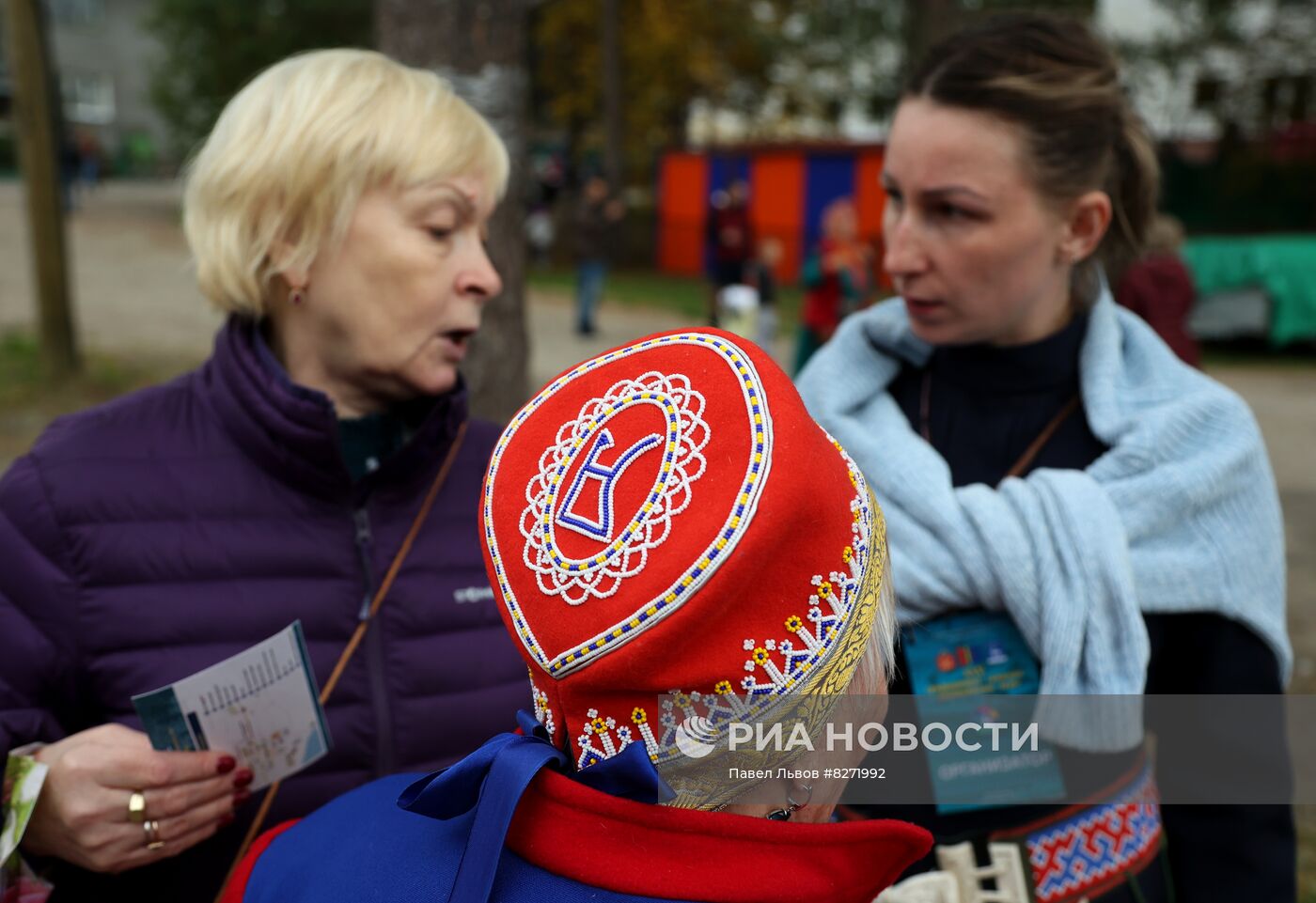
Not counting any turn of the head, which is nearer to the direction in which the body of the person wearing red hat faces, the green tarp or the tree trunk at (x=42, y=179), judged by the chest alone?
the green tarp

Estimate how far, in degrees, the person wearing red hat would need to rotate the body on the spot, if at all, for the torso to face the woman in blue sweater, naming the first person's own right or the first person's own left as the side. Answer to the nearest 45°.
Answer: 0° — they already face them

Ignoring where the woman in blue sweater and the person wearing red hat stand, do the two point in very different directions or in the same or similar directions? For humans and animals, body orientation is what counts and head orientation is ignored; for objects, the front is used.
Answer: very different directions

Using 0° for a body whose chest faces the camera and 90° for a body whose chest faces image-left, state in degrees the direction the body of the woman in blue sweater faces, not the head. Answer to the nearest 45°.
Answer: approximately 45°

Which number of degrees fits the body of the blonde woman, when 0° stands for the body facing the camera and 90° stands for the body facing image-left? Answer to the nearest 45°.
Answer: approximately 315°

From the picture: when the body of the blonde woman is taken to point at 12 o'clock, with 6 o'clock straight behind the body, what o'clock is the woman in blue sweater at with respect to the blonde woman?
The woman in blue sweater is roughly at 11 o'clock from the blonde woman.

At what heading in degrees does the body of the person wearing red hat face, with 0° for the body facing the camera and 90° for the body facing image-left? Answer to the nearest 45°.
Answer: approximately 225°

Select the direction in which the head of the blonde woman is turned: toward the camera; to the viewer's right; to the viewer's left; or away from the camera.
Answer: to the viewer's right

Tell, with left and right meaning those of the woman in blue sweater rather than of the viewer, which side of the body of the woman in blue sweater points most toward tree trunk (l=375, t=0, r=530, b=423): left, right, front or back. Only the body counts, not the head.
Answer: right

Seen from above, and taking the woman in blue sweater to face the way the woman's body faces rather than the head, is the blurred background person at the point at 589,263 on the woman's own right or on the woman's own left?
on the woman's own right
